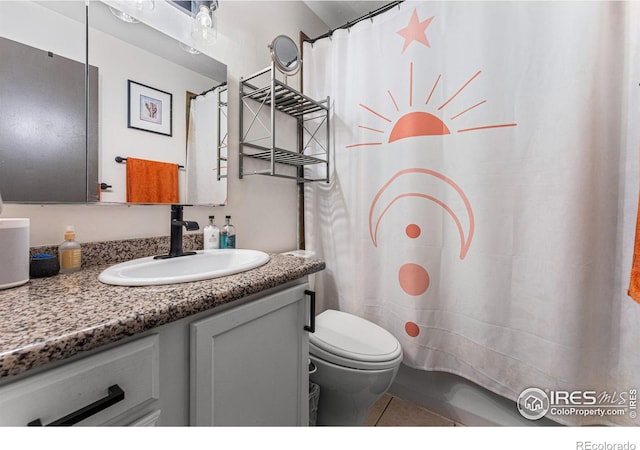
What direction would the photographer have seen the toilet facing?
facing the viewer and to the right of the viewer

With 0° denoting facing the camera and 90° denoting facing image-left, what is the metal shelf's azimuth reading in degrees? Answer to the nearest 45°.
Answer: approximately 315°

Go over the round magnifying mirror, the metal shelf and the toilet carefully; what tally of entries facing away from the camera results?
0

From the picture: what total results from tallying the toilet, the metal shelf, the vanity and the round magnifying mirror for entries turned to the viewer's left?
0

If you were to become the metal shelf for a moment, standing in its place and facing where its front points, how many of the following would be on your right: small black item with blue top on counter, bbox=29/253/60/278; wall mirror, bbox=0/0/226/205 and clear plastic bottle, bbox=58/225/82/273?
3

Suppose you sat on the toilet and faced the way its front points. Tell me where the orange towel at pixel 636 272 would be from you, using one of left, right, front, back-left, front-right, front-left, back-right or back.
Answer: front-left

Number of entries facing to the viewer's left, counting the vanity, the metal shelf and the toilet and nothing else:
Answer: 0

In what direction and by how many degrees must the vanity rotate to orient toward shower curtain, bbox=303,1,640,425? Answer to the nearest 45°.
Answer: approximately 45° to its left

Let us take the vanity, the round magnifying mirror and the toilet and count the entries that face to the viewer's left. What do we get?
0

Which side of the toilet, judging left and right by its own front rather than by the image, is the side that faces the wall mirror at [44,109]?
right

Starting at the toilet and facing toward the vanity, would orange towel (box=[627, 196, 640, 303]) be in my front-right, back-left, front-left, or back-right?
back-left

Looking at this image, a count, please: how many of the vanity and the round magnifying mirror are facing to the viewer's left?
0
